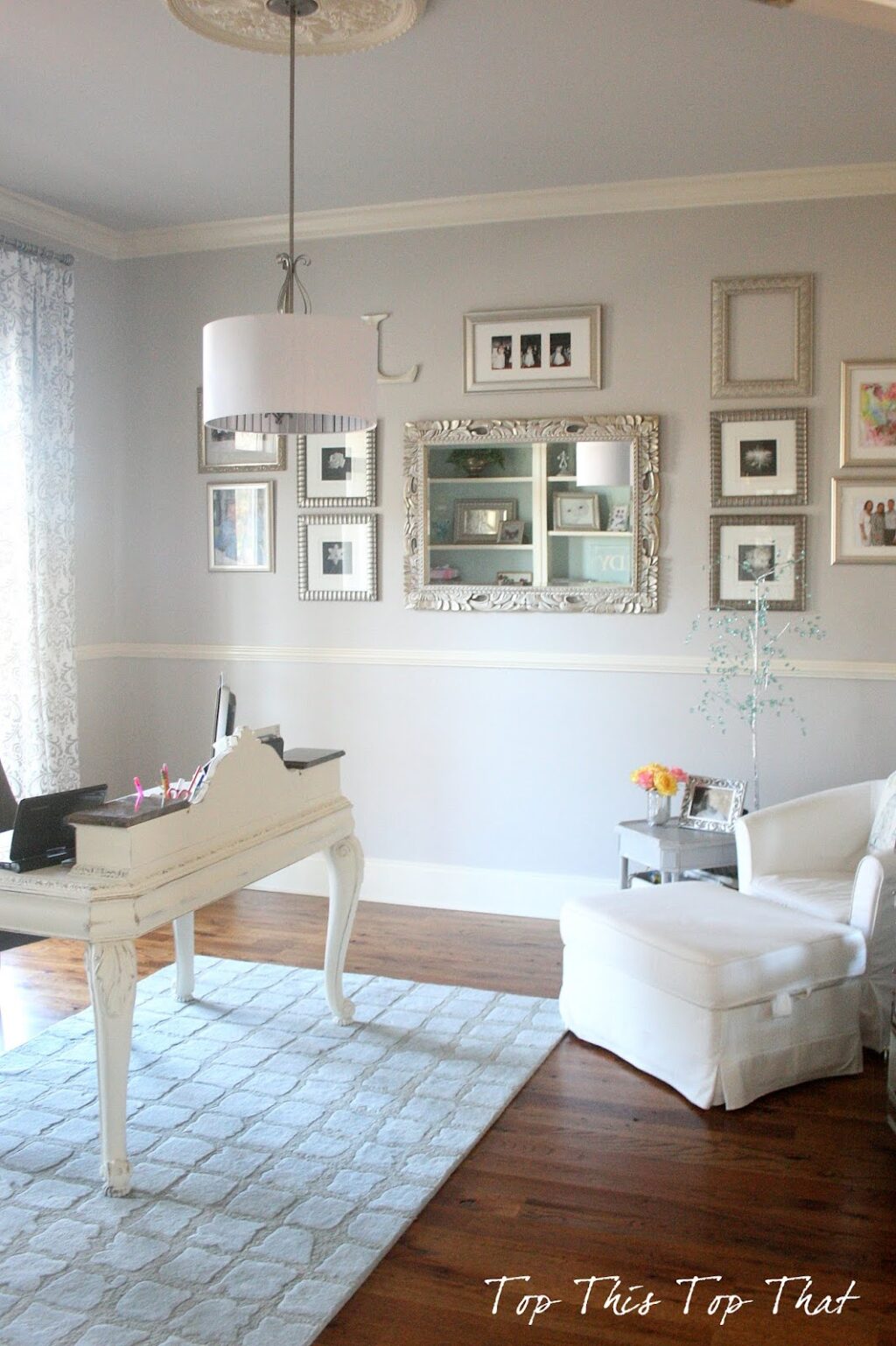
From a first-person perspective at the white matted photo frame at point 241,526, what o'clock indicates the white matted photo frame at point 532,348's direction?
the white matted photo frame at point 532,348 is roughly at 10 o'clock from the white matted photo frame at point 241,526.

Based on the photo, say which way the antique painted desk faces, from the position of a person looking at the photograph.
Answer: facing away from the viewer and to the left of the viewer

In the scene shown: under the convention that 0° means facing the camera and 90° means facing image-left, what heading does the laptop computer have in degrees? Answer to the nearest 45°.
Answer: approximately 135°

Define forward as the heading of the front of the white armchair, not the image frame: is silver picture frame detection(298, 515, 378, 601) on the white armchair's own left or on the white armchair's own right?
on the white armchair's own right

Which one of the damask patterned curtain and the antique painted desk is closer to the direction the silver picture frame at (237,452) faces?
the antique painted desk

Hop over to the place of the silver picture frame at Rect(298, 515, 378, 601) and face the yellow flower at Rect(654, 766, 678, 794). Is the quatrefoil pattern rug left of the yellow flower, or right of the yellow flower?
right

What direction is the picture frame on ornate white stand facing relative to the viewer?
to the viewer's left

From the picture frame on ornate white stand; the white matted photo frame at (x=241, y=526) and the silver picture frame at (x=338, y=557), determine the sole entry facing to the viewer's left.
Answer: the picture frame on ornate white stand

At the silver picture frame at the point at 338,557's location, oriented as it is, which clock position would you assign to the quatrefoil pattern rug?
The quatrefoil pattern rug is roughly at 12 o'clock from the silver picture frame.
